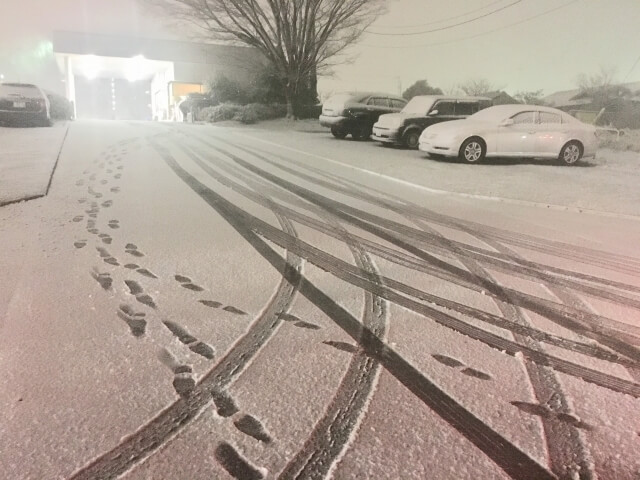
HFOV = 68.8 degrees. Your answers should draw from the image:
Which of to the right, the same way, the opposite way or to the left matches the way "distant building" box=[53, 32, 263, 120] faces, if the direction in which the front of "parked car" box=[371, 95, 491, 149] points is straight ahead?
to the left

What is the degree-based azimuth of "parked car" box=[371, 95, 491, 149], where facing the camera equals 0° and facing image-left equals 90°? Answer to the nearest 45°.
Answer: approximately 45°

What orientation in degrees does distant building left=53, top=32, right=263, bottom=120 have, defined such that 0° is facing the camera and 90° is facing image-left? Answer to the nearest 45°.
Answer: approximately 0°

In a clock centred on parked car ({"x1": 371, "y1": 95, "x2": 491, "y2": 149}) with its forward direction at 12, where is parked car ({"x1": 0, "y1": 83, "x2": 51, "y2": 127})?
parked car ({"x1": 0, "y1": 83, "x2": 51, "y2": 127}) is roughly at 12 o'clock from parked car ({"x1": 371, "y1": 95, "x2": 491, "y2": 149}).

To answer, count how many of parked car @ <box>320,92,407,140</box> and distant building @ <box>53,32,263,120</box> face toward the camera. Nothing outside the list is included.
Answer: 1

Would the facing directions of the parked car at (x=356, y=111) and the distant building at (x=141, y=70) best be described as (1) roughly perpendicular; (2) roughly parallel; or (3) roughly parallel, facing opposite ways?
roughly perpendicular
